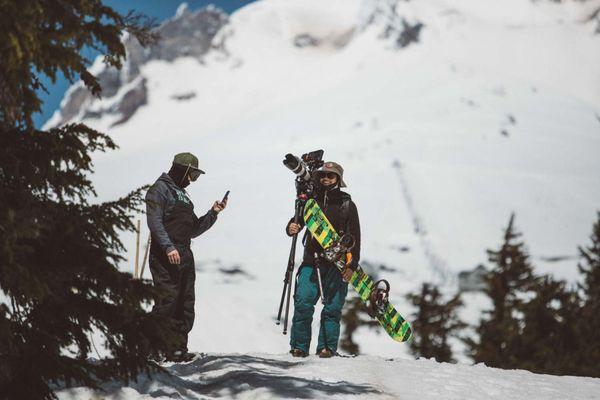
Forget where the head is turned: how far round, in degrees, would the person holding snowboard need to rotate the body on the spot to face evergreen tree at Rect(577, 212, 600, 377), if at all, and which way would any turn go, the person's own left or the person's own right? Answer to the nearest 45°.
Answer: approximately 180°

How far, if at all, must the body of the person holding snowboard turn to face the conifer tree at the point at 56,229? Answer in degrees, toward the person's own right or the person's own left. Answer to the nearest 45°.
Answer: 0° — they already face it

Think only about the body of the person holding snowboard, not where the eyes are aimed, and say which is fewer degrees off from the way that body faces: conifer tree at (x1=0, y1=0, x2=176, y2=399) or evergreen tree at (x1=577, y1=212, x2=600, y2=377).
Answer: the conifer tree

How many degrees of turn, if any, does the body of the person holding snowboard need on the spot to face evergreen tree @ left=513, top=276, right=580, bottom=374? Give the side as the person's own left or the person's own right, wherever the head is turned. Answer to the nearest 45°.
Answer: approximately 180°

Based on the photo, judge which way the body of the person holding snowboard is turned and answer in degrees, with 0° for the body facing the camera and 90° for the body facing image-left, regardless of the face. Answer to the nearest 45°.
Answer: approximately 45°

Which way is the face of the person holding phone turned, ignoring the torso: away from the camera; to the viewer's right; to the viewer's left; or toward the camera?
to the viewer's right
